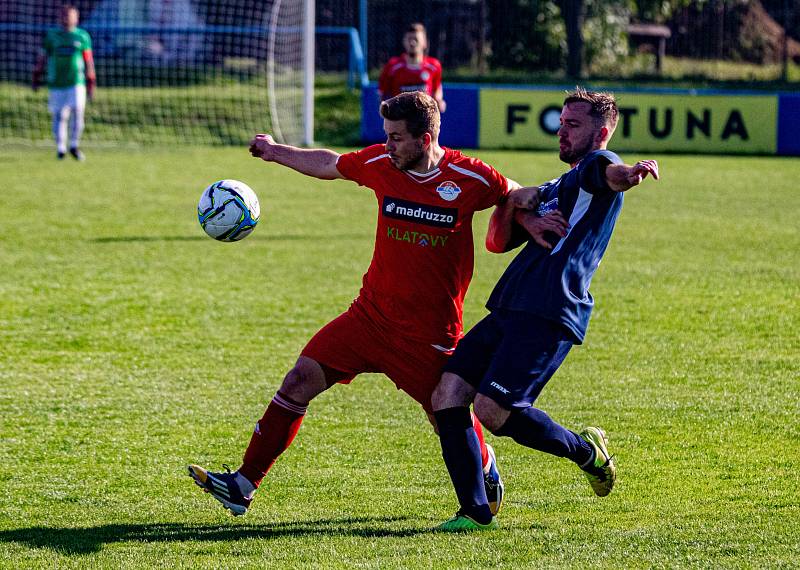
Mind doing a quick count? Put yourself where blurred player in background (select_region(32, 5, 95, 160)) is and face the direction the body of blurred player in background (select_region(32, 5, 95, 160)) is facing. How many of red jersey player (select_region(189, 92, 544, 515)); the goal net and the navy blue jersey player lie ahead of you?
2

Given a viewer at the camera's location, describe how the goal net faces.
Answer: facing the viewer

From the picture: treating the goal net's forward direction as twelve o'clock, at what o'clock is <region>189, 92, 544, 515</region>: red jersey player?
The red jersey player is roughly at 12 o'clock from the goal net.

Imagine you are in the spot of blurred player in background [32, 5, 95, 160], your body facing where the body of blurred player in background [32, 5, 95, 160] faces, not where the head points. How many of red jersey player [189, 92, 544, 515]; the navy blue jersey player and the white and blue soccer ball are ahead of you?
3

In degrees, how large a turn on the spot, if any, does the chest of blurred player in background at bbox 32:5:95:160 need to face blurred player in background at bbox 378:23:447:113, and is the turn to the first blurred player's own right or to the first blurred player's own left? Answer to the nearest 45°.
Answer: approximately 45° to the first blurred player's own left

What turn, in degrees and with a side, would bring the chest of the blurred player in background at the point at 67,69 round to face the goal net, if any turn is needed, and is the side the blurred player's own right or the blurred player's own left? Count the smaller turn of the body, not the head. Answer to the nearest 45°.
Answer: approximately 180°

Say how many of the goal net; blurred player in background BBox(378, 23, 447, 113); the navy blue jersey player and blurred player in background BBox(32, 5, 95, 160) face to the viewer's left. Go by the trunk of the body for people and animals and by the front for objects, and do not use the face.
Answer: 1

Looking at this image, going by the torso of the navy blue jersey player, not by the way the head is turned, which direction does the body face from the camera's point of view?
to the viewer's left

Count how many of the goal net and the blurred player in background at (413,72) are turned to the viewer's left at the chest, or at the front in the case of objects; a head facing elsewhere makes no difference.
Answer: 0

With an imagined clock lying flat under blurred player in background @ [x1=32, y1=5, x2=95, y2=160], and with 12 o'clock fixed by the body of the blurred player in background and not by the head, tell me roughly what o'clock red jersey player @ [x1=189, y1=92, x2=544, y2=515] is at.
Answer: The red jersey player is roughly at 12 o'clock from the blurred player in background.

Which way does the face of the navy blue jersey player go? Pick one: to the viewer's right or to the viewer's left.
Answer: to the viewer's left

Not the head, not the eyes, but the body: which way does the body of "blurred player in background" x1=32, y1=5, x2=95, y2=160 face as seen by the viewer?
toward the camera

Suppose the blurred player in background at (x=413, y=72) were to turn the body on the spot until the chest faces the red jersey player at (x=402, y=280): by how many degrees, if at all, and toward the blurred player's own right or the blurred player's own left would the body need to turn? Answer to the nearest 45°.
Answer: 0° — they already face them
